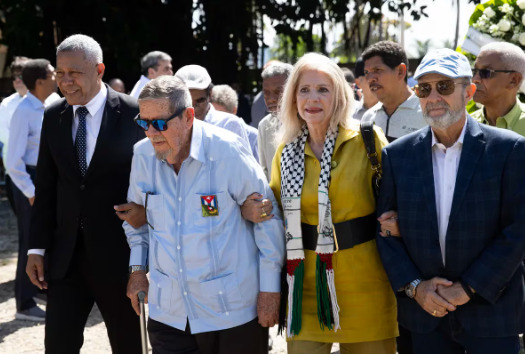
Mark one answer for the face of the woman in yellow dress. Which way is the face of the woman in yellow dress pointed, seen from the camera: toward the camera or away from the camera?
toward the camera

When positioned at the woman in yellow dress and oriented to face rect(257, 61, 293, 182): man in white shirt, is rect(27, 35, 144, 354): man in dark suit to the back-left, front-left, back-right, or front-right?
front-left

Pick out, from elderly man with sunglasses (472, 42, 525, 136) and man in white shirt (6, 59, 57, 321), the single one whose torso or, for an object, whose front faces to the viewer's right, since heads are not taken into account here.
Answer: the man in white shirt

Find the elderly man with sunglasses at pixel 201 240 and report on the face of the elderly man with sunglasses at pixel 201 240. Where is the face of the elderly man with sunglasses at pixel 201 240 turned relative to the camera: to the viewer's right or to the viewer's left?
to the viewer's left

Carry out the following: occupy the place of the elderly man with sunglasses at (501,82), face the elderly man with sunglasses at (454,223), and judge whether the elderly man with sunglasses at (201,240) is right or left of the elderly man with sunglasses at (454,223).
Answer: right

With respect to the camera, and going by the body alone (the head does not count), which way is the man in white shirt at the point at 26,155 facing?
to the viewer's right

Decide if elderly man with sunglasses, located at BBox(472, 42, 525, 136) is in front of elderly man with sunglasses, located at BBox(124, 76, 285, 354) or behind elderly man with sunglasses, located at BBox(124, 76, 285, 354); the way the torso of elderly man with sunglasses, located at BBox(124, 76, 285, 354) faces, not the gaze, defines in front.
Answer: behind

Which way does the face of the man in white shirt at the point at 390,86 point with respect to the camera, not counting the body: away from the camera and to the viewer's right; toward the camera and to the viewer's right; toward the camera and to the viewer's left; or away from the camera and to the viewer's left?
toward the camera and to the viewer's left

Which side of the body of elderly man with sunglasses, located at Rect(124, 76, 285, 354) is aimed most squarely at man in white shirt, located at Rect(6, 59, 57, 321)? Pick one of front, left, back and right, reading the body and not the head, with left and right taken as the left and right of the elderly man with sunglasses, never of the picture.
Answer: right

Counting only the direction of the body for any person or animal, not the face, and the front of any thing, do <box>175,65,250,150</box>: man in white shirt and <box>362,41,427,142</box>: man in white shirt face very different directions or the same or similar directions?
same or similar directions

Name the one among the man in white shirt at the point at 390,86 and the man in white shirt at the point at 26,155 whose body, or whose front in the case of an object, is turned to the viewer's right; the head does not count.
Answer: the man in white shirt at the point at 26,155

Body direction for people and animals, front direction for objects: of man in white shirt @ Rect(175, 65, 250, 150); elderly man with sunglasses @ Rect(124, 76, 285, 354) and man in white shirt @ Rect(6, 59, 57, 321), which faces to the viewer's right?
man in white shirt @ Rect(6, 59, 57, 321)

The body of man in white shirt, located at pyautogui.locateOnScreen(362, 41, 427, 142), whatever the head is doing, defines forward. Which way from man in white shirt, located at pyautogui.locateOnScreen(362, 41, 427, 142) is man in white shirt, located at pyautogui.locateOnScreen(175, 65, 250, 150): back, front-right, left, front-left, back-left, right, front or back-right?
front-right
